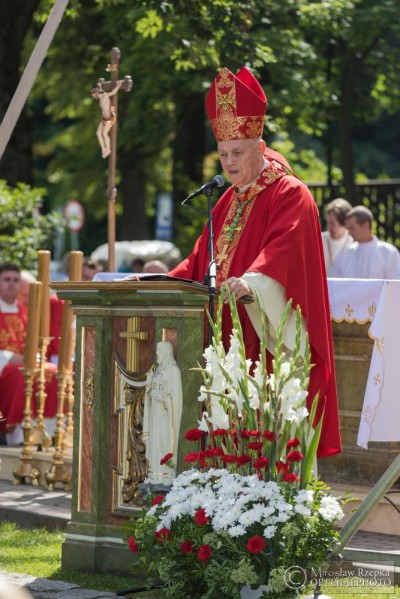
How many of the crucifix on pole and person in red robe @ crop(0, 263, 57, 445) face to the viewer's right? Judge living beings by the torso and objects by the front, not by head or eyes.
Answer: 0

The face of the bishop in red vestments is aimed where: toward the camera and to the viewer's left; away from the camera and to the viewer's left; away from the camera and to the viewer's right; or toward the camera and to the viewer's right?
toward the camera and to the viewer's left

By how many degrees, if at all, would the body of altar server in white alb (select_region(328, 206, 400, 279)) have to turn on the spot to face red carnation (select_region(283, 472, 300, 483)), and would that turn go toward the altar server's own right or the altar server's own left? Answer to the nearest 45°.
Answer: approximately 45° to the altar server's own left

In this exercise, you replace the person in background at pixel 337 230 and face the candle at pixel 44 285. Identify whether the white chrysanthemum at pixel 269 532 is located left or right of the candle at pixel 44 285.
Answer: left

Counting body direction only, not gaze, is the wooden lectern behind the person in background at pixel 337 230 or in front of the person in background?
in front

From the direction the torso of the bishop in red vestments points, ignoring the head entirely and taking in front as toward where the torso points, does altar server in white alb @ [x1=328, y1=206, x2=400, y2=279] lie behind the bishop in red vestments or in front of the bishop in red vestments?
behind

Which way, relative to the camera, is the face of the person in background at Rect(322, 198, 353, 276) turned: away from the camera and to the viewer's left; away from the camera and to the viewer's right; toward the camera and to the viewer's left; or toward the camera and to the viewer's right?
toward the camera and to the viewer's left

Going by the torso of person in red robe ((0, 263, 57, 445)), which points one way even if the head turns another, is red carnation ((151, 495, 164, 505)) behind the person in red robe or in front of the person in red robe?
in front

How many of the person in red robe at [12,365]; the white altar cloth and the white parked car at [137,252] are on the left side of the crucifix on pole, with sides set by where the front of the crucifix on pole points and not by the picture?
1
